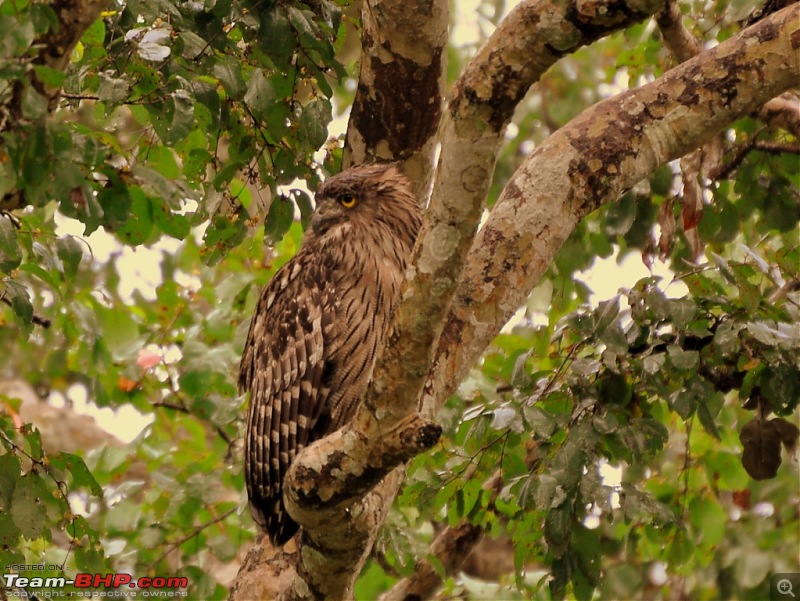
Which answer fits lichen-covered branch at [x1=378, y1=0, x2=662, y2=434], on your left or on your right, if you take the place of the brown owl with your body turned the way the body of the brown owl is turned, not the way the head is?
on your right
